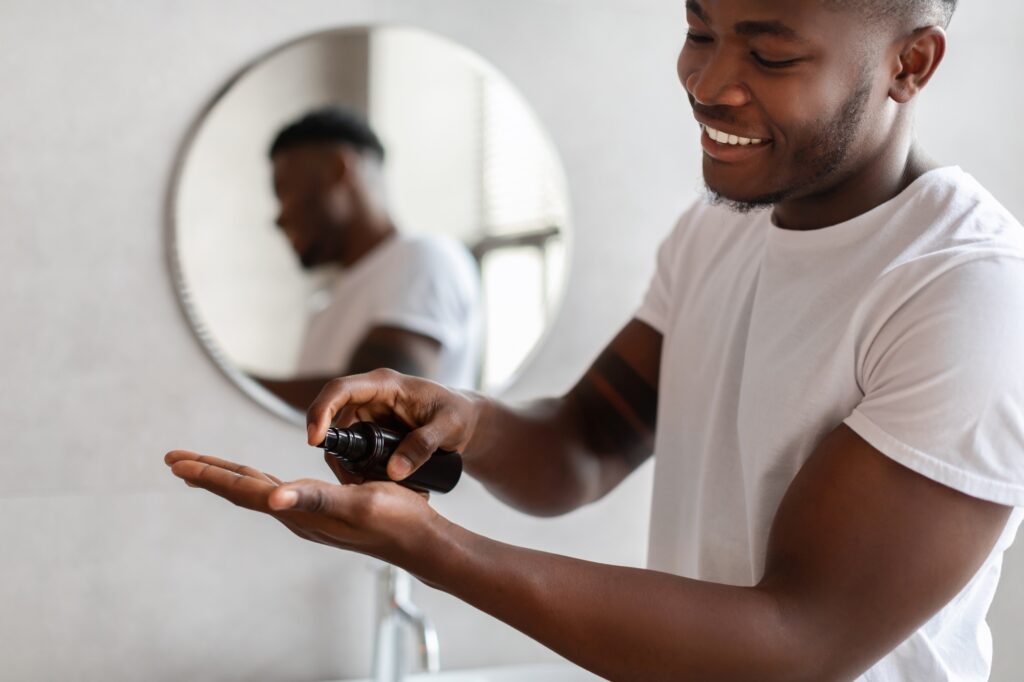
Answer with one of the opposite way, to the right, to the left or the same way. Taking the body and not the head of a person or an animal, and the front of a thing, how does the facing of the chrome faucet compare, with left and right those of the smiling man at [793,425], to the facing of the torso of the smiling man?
to the left

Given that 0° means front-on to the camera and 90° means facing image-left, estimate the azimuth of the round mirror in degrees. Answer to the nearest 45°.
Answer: approximately 0°

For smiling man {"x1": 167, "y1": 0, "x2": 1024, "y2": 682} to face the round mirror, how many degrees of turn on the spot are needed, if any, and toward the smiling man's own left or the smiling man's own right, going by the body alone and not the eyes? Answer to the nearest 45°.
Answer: approximately 90° to the smiling man's own right

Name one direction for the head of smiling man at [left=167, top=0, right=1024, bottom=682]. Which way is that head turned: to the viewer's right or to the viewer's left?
to the viewer's left

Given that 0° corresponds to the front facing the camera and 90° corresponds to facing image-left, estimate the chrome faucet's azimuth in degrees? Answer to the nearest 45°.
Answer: approximately 315°
